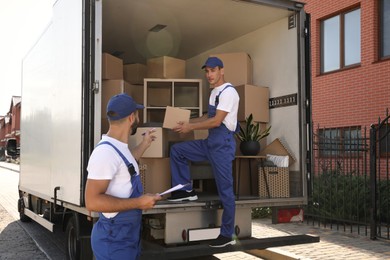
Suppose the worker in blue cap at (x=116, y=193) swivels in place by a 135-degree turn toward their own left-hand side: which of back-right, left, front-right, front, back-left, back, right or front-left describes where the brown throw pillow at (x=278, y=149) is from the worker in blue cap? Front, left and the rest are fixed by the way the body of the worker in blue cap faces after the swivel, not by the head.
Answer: right

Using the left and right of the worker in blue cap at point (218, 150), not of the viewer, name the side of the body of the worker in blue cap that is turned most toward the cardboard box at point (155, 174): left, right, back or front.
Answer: front

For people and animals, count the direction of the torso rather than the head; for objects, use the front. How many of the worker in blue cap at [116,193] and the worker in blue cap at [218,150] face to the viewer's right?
1

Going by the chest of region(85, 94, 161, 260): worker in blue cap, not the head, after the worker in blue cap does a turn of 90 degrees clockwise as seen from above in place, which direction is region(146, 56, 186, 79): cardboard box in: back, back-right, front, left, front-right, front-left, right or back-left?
back

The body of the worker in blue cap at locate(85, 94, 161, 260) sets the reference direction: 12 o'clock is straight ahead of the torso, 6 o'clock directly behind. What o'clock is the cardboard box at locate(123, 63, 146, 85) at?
The cardboard box is roughly at 9 o'clock from the worker in blue cap.

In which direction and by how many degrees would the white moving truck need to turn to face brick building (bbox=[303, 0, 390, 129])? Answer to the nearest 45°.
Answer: approximately 90° to its right

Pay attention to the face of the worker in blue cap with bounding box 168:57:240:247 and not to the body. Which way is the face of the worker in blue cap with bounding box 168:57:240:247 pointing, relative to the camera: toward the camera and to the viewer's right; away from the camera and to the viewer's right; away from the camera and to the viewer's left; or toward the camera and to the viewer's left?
toward the camera and to the viewer's left

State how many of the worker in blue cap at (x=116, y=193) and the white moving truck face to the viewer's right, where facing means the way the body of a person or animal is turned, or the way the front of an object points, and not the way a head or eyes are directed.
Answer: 1

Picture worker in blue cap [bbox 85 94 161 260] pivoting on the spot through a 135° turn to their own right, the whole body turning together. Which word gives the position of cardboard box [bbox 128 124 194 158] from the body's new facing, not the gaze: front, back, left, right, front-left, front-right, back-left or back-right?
back-right

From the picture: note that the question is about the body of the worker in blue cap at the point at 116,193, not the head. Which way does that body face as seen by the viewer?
to the viewer's right

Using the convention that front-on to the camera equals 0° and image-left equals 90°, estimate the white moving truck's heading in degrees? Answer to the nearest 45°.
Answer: approximately 135°

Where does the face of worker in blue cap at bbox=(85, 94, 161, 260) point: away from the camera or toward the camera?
away from the camera

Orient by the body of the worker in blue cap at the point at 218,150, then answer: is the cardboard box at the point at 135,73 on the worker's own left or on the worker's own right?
on the worker's own right

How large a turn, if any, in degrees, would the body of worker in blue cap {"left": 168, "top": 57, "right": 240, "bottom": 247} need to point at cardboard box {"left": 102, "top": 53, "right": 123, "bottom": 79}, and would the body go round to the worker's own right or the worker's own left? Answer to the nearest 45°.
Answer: approximately 45° to the worker's own right

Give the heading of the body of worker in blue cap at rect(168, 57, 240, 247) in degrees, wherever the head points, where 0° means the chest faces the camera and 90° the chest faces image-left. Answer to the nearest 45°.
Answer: approximately 90°

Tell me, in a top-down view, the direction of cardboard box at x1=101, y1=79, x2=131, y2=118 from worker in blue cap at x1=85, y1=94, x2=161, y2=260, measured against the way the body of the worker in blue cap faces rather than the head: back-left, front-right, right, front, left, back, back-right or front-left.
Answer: left
